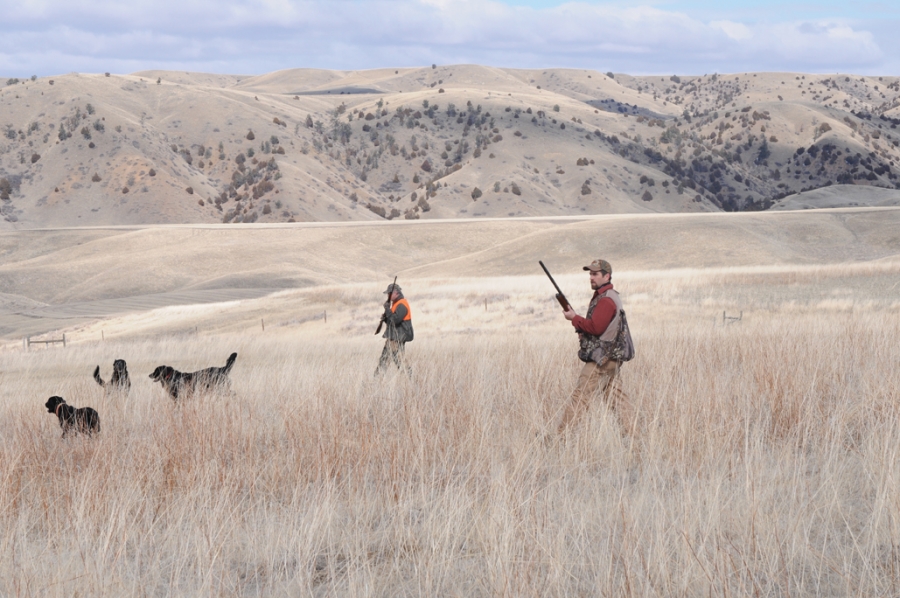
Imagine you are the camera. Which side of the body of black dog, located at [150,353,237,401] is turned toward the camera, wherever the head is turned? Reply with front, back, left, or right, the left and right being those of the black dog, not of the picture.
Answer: left

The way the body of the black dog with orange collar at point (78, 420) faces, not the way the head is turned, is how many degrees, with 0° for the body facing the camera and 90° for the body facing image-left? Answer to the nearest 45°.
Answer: approximately 90°

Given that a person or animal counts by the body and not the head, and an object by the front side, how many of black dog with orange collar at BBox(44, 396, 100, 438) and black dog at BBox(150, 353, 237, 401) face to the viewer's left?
2

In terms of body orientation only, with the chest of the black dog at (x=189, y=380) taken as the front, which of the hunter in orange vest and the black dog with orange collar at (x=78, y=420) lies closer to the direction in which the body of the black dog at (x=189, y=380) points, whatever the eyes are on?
the black dog with orange collar

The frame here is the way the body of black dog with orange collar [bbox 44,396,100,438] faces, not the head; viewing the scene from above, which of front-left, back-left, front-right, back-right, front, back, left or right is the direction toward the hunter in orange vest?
back-right

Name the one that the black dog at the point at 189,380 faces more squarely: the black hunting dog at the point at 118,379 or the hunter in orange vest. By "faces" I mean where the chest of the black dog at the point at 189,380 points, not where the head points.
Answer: the black hunting dog

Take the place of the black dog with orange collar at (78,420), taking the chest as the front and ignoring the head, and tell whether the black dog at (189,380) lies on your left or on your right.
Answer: on your right

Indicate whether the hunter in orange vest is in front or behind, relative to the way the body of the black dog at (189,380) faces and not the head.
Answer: behind

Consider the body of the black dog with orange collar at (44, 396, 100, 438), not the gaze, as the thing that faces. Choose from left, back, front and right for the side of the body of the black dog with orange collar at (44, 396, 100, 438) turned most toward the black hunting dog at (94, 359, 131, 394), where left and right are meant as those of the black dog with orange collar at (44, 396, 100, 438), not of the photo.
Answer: right
